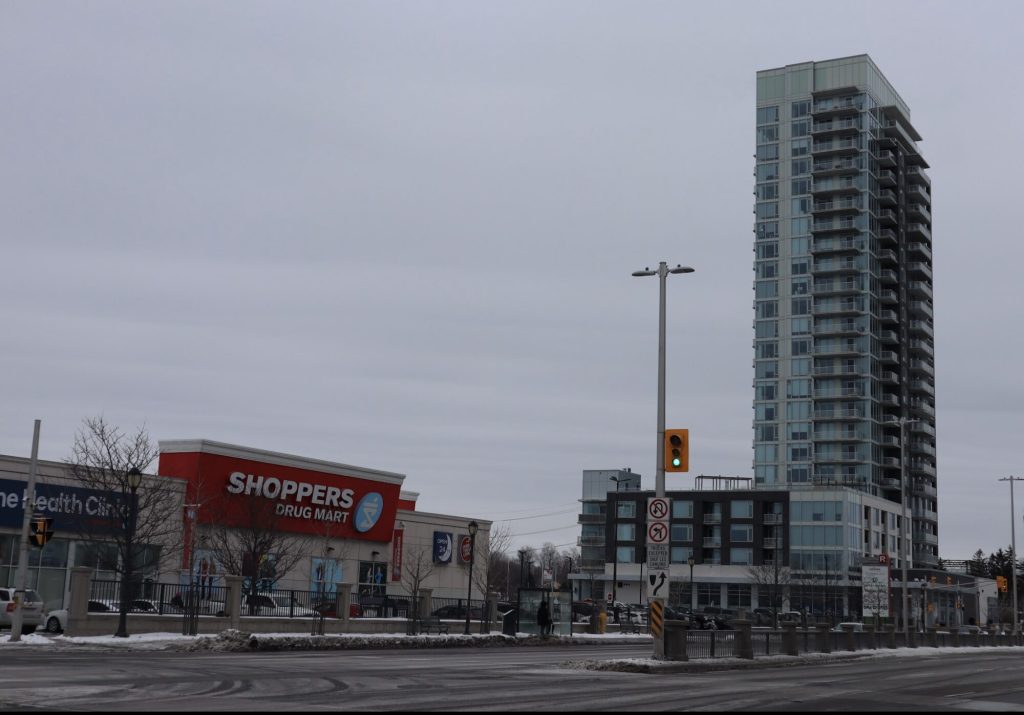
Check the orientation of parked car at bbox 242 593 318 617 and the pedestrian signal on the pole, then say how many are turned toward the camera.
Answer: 1

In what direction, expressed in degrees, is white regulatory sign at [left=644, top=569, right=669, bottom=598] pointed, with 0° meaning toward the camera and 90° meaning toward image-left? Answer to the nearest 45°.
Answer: approximately 0°

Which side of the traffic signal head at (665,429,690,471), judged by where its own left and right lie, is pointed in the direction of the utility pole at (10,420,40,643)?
right

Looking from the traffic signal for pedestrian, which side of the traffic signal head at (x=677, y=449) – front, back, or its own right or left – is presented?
right
